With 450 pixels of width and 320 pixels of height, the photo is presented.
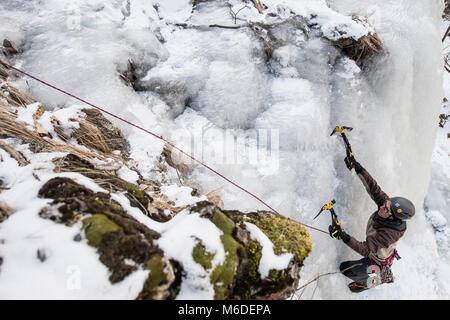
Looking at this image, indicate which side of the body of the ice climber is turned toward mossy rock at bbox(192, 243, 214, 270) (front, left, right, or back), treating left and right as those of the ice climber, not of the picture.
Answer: left

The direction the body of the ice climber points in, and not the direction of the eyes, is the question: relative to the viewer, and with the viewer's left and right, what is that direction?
facing to the left of the viewer

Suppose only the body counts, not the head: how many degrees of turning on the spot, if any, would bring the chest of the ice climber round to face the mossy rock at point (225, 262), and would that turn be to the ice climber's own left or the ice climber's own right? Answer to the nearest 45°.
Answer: approximately 90° to the ice climber's own left

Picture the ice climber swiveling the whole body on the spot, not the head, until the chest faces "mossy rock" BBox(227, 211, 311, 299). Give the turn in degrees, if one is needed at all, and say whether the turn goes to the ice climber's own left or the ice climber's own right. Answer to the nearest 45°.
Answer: approximately 90° to the ice climber's own left

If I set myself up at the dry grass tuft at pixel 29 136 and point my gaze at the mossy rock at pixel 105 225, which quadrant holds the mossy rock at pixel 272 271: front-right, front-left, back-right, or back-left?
front-left

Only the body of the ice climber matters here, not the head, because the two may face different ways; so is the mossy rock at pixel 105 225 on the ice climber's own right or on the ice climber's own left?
on the ice climber's own left

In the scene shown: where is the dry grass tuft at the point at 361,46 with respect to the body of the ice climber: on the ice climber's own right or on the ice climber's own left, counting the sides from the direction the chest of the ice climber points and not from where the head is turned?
on the ice climber's own right

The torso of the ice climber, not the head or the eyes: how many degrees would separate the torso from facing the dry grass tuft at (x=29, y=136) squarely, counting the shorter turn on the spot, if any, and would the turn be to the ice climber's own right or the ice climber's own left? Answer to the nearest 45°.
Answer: approximately 45° to the ice climber's own left
